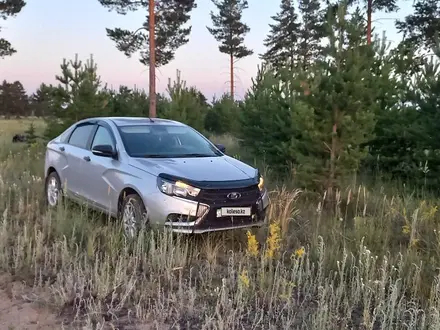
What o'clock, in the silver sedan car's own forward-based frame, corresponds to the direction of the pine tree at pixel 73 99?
The pine tree is roughly at 7 o'clock from the silver sedan car.

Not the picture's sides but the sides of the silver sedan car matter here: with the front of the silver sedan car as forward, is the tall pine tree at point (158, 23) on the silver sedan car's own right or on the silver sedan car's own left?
on the silver sedan car's own left

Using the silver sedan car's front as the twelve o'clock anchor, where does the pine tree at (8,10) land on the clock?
The pine tree is roughly at 7 o'clock from the silver sedan car.

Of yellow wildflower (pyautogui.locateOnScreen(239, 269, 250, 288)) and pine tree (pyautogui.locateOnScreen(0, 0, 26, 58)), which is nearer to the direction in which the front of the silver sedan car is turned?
the yellow wildflower

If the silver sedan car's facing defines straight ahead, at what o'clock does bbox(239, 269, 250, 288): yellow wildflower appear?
The yellow wildflower is roughly at 1 o'clock from the silver sedan car.

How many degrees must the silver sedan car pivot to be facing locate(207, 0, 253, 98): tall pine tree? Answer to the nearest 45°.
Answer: approximately 135° to its left

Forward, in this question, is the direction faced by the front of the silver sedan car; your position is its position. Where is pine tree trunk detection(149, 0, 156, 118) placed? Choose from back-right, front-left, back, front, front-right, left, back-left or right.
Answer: back-left

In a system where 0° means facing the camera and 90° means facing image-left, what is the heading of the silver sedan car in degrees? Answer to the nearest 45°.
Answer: approximately 315°

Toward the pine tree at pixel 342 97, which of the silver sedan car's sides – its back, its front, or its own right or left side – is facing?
left
